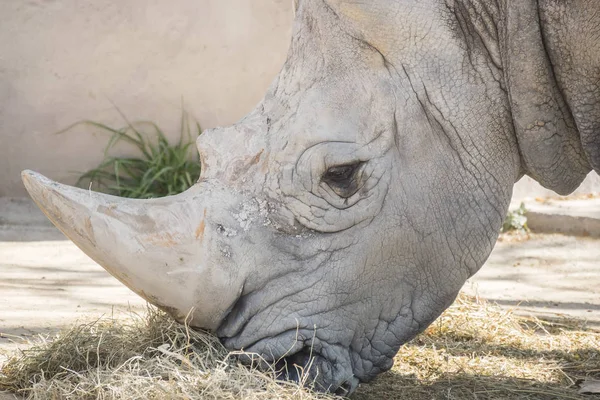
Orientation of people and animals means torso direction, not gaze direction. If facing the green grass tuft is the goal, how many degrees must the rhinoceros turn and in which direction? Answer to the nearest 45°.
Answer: approximately 90° to its right

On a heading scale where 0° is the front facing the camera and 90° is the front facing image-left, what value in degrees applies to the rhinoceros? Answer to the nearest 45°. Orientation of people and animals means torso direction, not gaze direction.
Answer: approximately 90°
